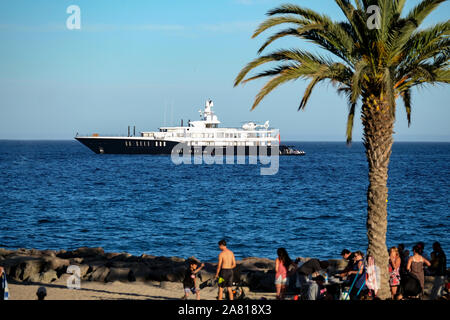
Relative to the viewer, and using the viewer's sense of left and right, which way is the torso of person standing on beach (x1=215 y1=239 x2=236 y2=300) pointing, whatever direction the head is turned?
facing away from the viewer and to the left of the viewer

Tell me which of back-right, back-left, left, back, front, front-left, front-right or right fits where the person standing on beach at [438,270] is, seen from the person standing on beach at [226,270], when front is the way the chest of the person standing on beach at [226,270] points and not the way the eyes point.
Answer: back-right
